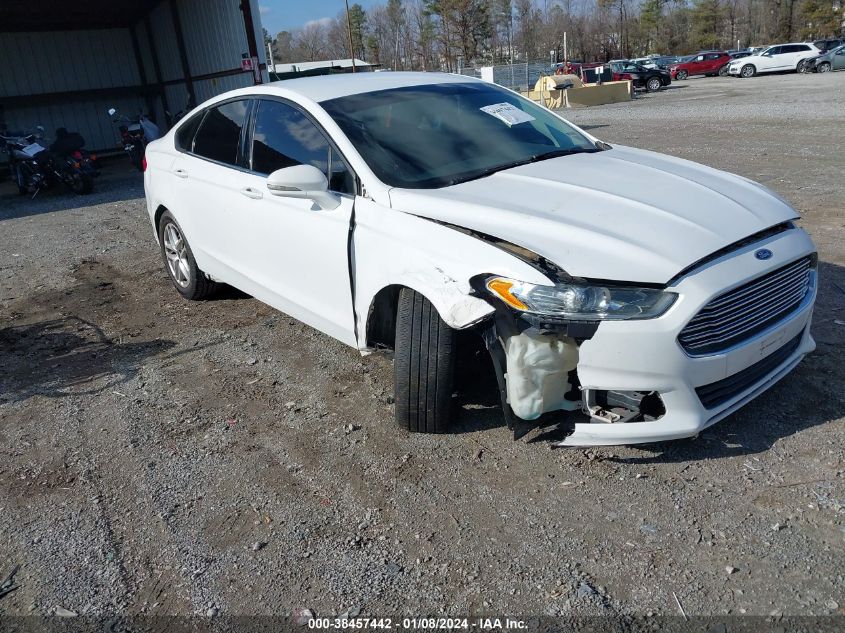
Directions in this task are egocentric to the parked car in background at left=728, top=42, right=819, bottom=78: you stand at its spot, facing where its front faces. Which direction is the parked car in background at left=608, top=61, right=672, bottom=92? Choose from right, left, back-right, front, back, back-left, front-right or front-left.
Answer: front

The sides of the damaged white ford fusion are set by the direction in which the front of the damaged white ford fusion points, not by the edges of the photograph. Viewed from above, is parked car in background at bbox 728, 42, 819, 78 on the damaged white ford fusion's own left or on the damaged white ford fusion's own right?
on the damaged white ford fusion's own left

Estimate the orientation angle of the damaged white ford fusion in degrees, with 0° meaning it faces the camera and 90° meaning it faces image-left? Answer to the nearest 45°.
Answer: approximately 315°

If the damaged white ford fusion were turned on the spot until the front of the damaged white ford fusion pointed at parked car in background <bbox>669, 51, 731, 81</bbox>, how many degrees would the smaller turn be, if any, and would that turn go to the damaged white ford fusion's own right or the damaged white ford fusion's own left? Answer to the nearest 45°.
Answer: approximately 135° to the damaged white ford fusion's own left

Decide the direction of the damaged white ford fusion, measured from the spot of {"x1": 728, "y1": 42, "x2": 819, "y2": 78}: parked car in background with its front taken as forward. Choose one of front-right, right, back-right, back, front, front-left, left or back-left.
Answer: front-left

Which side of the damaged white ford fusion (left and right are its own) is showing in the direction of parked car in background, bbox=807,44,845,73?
left

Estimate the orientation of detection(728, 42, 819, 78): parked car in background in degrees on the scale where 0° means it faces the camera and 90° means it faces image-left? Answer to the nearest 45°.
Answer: approximately 45°

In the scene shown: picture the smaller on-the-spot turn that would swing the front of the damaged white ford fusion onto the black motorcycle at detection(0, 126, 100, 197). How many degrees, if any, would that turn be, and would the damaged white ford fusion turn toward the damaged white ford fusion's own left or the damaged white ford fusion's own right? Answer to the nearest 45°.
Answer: approximately 180°

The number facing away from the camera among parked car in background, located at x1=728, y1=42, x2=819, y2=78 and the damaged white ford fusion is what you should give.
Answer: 0
